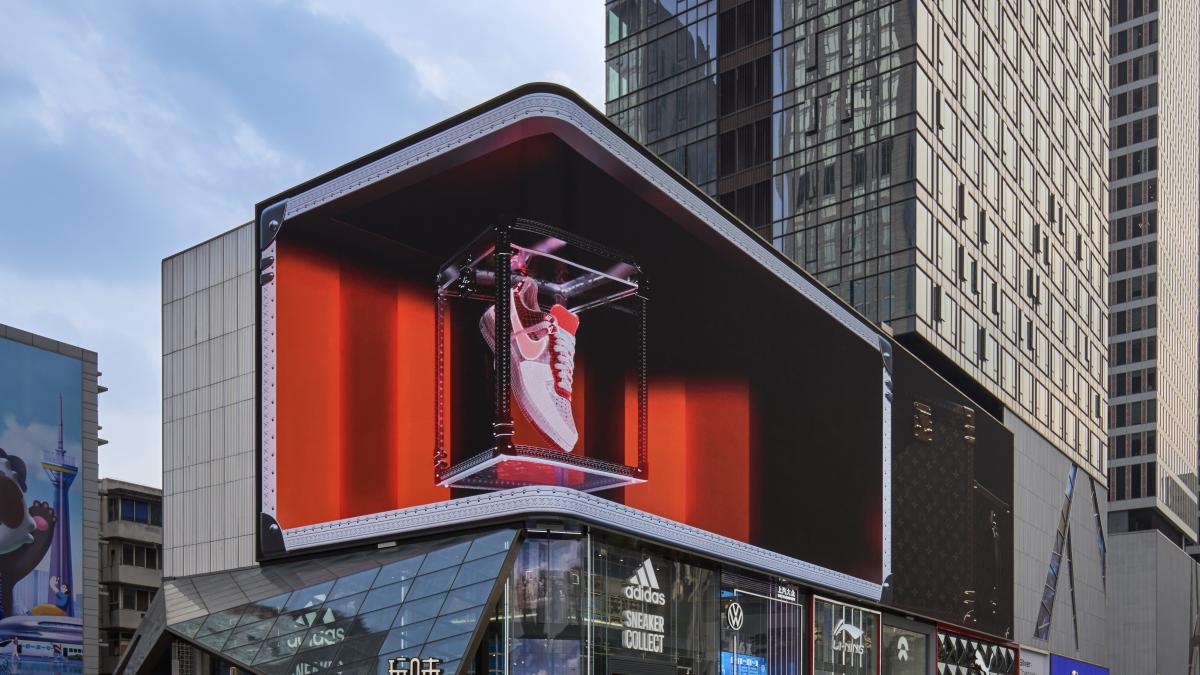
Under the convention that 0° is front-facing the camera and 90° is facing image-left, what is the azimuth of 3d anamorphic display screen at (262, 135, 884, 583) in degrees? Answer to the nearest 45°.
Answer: approximately 0°
